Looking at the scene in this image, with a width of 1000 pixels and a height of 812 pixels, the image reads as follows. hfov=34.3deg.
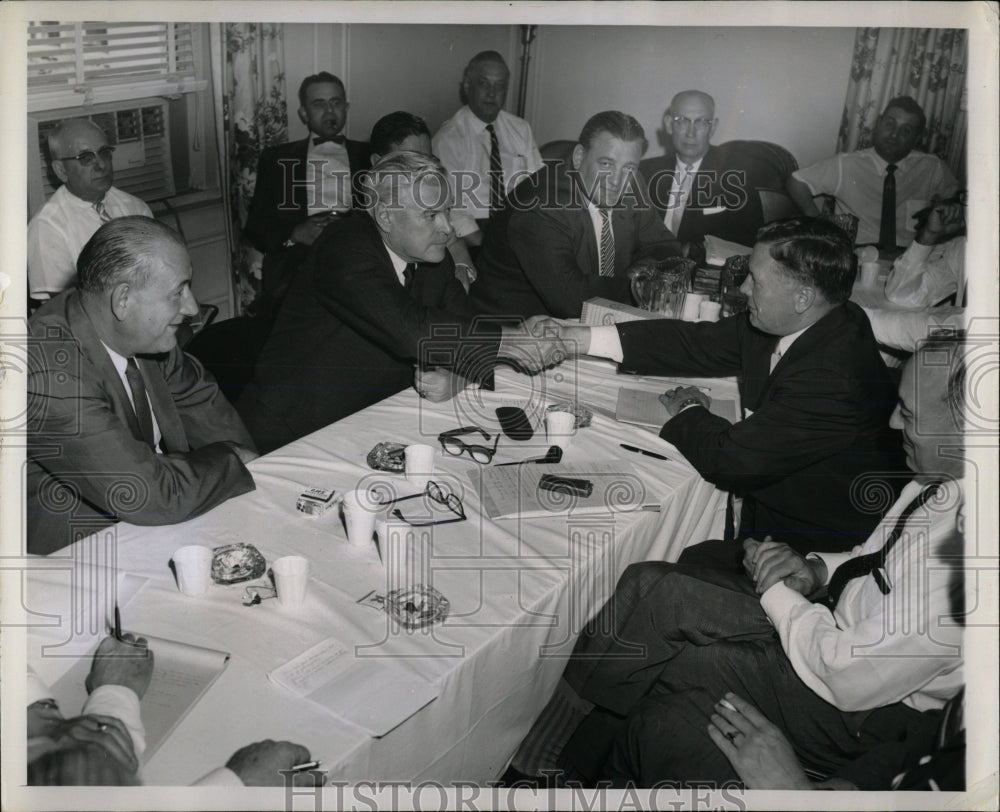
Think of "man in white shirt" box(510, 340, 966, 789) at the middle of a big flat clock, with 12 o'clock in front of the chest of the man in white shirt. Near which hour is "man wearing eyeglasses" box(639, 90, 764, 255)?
The man wearing eyeglasses is roughly at 3 o'clock from the man in white shirt.

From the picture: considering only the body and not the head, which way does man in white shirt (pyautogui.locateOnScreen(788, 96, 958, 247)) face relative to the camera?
toward the camera

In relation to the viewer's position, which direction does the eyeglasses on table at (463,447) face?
facing the viewer and to the left of the viewer

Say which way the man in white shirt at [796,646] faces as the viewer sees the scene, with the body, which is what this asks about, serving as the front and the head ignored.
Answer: to the viewer's left

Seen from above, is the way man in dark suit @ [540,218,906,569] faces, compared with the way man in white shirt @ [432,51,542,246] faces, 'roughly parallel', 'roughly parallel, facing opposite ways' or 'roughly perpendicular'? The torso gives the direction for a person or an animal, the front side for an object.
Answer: roughly perpendicular

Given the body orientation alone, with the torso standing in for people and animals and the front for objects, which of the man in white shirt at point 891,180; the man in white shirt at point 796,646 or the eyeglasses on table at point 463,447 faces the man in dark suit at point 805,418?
the man in white shirt at point 891,180

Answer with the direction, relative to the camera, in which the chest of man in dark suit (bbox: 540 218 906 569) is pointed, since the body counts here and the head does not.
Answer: to the viewer's left

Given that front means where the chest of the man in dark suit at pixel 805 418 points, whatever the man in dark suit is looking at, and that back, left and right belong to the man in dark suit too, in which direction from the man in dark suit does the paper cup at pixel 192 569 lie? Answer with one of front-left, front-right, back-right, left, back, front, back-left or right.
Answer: front-left

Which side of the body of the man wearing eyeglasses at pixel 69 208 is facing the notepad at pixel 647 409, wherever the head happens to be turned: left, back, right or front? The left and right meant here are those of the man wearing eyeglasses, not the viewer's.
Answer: front

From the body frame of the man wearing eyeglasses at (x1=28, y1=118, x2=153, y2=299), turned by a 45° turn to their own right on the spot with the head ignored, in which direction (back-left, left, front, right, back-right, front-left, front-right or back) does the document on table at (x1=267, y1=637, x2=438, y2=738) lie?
front

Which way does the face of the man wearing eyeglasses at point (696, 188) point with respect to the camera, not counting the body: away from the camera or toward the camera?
toward the camera

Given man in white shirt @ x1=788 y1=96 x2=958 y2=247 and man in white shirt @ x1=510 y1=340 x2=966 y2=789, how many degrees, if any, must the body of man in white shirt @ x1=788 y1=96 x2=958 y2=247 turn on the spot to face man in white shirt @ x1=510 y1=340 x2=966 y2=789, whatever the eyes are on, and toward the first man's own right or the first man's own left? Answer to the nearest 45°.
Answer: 0° — they already face them

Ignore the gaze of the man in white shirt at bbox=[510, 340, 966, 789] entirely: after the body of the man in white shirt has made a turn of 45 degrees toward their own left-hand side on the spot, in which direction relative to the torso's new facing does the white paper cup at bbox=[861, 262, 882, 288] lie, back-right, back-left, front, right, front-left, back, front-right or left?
back-right

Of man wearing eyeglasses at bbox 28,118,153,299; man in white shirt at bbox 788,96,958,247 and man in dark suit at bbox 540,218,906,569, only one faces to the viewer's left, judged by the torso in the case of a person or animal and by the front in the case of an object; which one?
the man in dark suit
